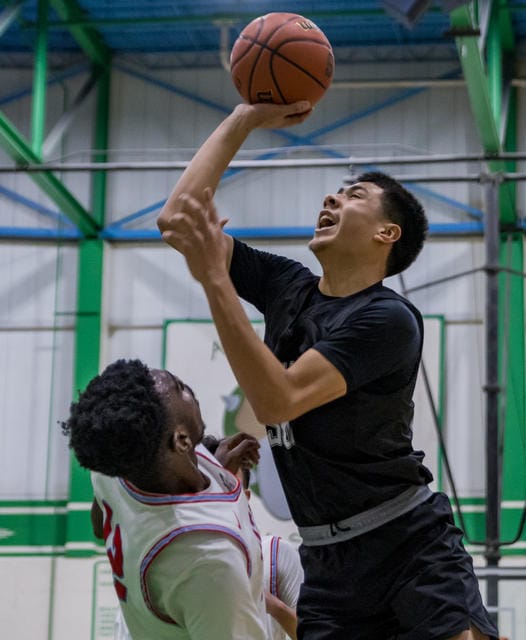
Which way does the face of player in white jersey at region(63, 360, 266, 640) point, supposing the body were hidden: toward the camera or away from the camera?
away from the camera

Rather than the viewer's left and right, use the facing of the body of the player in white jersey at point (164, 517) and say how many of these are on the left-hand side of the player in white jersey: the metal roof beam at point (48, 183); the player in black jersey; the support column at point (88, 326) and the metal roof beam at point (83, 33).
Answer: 3

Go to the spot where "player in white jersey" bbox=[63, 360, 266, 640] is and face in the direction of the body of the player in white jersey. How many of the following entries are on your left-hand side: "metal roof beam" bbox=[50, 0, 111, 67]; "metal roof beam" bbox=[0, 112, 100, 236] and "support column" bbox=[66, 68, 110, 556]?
3

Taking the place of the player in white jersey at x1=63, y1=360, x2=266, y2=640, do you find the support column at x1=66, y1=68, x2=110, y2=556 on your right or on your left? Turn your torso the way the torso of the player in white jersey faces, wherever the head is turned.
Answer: on your left

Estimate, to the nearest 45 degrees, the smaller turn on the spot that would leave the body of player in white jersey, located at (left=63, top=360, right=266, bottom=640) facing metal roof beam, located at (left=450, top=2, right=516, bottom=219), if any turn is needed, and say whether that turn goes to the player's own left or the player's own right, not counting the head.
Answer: approximately 45° to the player's own left

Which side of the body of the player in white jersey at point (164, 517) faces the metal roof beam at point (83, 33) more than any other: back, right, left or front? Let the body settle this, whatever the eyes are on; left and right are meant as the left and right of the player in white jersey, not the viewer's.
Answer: left

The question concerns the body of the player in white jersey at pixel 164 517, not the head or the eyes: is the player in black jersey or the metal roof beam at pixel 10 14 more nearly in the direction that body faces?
the player in black jersey

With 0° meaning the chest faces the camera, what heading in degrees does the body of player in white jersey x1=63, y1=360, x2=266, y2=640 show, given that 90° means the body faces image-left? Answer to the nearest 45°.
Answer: approximately 270°

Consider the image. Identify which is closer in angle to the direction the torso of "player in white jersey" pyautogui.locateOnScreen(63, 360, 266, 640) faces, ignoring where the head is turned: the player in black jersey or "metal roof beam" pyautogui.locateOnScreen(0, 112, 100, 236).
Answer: the player in black jersey
